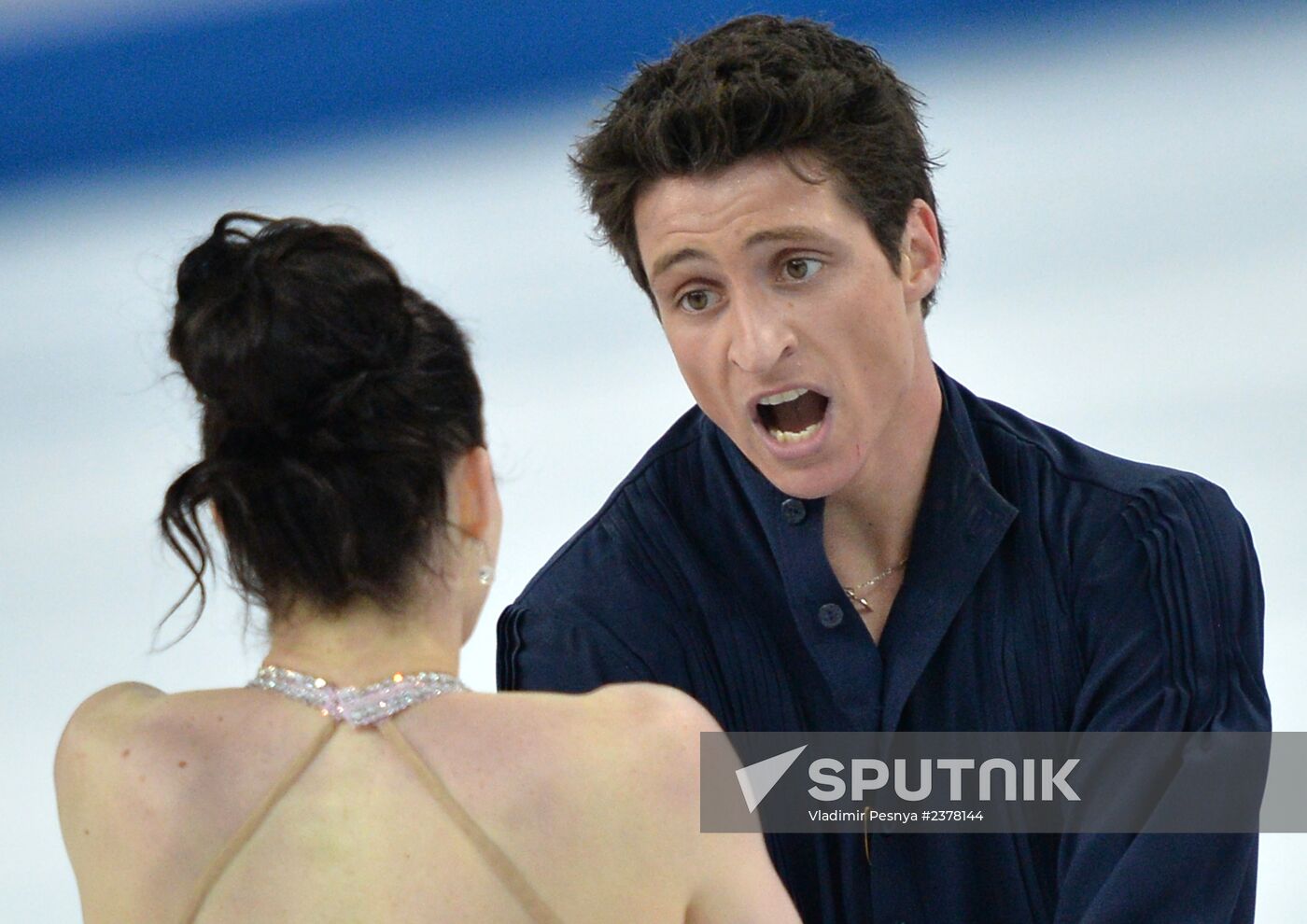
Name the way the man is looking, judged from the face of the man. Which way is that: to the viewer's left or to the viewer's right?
to the viewer's left

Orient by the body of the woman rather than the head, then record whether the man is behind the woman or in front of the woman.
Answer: in front

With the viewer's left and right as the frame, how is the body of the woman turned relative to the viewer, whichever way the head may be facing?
facing away from the viewer
